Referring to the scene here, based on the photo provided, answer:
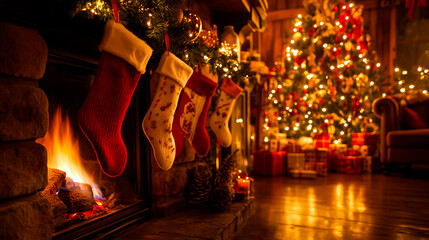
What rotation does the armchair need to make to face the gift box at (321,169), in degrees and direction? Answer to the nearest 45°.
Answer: approximately 45° to its right

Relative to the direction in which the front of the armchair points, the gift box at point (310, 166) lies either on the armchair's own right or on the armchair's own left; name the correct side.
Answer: on the armchair's own right

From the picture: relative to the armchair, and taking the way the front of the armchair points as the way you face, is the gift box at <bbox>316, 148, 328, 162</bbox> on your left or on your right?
on your right
